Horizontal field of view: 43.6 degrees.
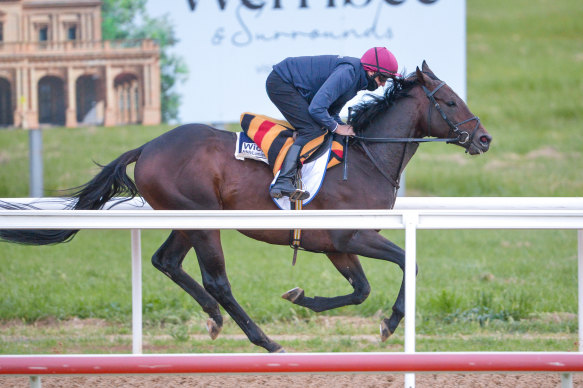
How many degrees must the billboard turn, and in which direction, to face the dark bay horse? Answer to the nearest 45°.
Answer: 0° — it already faces it

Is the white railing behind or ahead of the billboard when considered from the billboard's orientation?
ahead

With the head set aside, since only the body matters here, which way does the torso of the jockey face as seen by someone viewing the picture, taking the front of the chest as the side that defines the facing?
to the viewer's right

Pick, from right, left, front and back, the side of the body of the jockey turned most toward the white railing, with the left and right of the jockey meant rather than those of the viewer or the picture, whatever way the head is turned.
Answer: right

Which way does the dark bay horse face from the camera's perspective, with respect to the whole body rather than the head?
to the viewer's right

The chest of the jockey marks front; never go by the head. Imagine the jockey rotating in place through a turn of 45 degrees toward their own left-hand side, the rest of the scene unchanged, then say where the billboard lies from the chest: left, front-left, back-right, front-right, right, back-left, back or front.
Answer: front-left

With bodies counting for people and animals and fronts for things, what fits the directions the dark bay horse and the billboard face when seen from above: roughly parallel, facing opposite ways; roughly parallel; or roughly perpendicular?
roughly perpendicular

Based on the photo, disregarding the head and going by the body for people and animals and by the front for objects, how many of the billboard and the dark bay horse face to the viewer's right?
1
